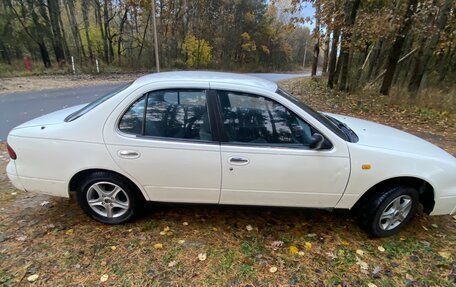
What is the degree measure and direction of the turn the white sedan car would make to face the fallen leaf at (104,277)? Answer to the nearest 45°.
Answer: approximately 135° to its right

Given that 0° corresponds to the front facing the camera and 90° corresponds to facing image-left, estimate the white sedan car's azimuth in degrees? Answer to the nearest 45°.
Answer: approximately 270°

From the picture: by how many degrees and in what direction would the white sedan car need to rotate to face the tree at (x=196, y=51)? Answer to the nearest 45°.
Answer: approximately 90° to its left

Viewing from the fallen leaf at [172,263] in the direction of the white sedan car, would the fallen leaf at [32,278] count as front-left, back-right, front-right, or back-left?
back-left

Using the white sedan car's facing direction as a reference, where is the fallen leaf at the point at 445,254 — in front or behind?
in front
